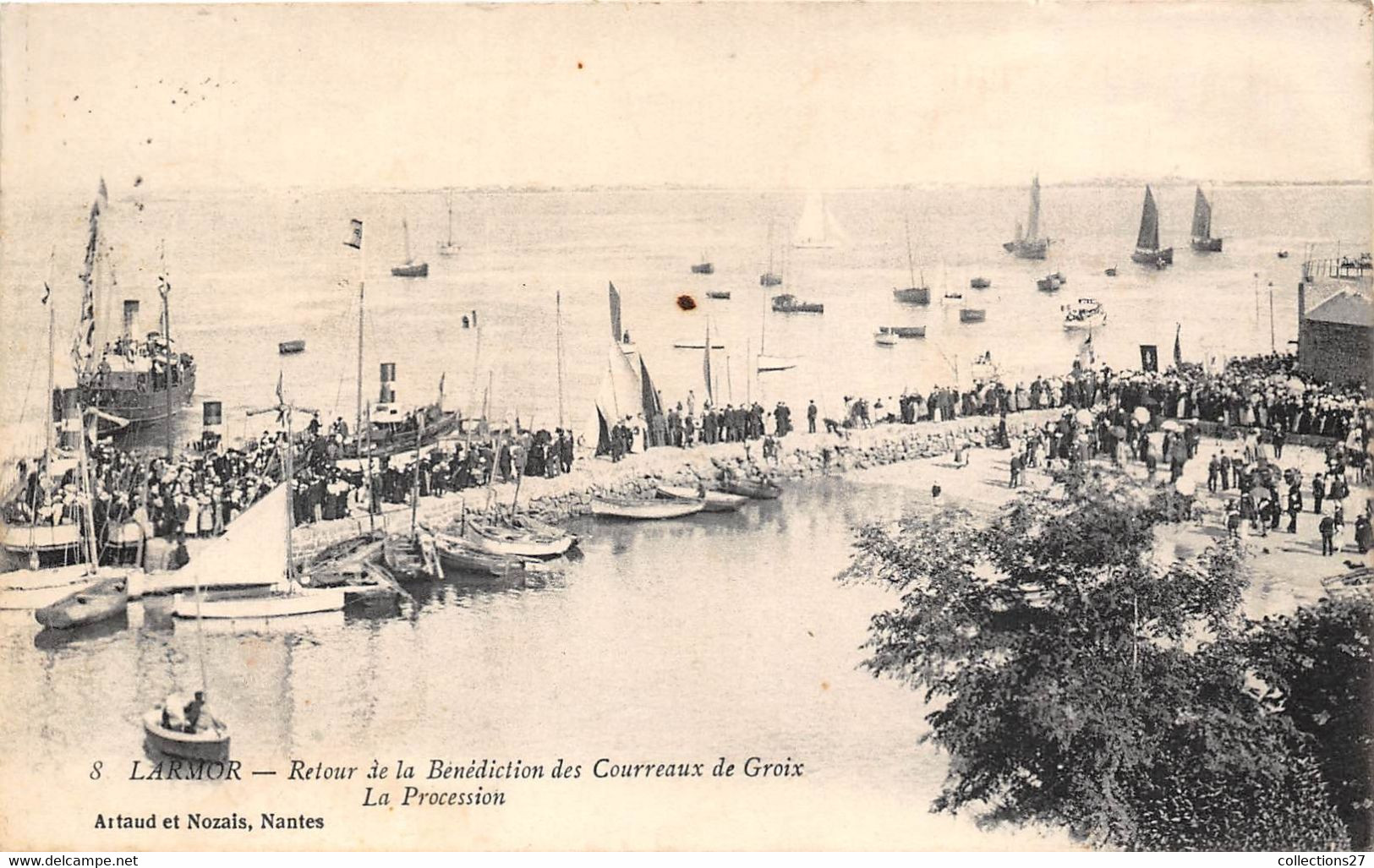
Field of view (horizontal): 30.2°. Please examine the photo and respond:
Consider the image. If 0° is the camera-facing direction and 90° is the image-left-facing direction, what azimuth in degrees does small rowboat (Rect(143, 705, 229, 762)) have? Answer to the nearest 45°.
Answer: approximately 90°

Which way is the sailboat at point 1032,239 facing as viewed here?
to the viewer's left

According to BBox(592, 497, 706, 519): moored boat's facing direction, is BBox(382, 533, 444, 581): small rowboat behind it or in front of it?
behind

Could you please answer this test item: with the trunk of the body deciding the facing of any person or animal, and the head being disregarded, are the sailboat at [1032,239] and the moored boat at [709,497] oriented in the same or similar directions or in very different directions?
very different directions

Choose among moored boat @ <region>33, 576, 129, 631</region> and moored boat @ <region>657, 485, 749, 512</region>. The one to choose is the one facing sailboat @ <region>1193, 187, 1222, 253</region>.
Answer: moored boat @ <region>657, 485, 749, 512</region>

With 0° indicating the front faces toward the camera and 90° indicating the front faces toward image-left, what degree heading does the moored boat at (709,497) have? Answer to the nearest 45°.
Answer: approximately 270°
